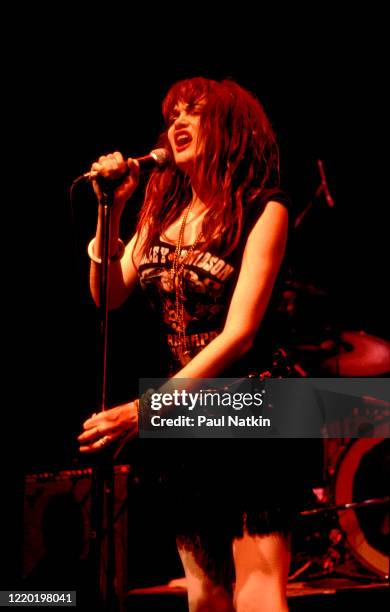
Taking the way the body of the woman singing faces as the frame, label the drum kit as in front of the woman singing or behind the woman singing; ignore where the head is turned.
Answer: behind

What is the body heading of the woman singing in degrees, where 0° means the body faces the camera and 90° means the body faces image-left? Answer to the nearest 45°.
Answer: approximately 45°
